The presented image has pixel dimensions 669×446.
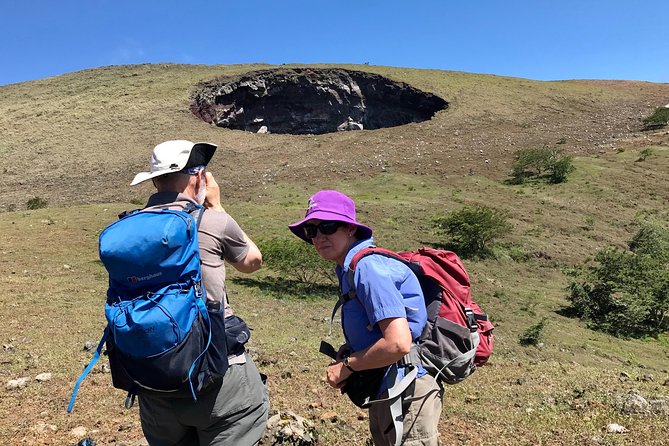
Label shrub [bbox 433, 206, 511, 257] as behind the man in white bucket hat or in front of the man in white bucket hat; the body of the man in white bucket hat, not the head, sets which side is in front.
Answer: in front

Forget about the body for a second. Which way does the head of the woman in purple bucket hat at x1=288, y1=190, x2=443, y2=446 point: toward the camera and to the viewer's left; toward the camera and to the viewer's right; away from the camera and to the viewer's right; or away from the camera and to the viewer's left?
toward the camera and to the viewer's left

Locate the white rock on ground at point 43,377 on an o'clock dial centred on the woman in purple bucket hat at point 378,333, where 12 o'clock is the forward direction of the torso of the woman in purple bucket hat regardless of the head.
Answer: The white rock on ground is roughly at 1 o'clock from the woman in purple bucket hat.

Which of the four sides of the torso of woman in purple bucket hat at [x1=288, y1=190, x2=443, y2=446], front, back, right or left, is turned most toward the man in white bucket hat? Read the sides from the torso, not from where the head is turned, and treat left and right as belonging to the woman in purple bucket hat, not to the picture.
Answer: front

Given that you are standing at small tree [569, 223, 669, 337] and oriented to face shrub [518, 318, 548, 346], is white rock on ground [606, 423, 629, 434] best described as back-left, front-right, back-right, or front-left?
front-left

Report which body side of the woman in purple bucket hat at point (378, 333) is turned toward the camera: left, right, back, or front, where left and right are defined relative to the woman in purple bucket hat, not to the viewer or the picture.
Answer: left

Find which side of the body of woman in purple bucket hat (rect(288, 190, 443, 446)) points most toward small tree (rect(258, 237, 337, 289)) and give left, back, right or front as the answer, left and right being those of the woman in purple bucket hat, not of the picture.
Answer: right

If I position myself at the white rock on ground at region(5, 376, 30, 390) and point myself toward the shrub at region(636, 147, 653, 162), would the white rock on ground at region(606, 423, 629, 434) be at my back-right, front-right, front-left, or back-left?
front-right

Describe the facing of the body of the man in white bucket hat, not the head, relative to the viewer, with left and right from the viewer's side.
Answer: facing away from the viewer and to the right of the viewer

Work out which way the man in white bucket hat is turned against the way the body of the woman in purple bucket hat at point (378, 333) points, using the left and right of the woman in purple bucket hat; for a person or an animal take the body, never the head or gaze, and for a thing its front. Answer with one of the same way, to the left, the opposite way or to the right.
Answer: to the right

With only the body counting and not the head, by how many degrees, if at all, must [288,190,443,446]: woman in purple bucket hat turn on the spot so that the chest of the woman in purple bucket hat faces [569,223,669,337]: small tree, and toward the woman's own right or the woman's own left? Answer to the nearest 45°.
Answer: approximately 135° to the woman's own right

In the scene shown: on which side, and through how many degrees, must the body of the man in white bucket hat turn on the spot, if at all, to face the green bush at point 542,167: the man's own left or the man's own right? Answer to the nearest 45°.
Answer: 0° — they already face it

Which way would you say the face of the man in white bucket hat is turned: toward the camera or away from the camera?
away from the camera

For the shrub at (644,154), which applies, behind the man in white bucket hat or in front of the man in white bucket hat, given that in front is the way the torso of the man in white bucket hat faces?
in front

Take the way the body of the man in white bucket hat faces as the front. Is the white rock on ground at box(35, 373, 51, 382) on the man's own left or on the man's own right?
on the man's own left

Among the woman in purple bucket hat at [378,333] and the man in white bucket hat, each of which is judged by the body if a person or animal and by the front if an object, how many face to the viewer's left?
1
